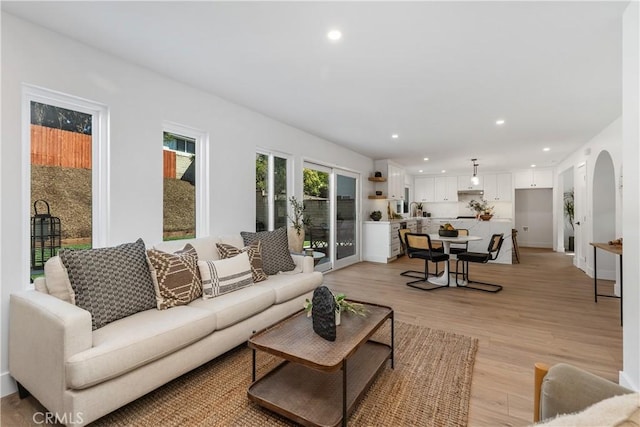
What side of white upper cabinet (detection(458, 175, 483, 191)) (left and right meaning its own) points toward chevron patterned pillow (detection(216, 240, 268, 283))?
front

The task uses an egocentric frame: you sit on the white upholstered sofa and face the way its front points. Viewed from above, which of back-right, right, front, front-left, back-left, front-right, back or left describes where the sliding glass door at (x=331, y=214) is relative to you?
left

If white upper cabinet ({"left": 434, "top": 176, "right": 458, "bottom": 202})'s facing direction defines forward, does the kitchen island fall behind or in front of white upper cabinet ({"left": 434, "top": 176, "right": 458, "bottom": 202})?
in front

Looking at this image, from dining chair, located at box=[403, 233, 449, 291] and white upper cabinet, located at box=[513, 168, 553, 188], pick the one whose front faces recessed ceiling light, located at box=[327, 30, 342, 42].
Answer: the white upper cabinet

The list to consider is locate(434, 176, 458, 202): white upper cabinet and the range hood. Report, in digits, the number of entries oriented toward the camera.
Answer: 2

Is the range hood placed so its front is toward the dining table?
yes

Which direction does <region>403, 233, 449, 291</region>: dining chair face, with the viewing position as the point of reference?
facing away from the viewer and to the right of the viewer

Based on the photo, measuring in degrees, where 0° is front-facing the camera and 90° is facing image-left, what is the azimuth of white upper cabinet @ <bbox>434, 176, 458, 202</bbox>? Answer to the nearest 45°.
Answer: approximately 0°

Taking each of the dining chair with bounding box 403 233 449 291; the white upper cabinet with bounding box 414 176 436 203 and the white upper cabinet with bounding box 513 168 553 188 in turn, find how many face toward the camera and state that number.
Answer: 2

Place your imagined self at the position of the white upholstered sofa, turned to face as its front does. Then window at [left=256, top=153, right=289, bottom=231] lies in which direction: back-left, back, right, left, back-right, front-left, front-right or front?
left

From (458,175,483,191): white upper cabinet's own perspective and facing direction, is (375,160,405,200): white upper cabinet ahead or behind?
ahead

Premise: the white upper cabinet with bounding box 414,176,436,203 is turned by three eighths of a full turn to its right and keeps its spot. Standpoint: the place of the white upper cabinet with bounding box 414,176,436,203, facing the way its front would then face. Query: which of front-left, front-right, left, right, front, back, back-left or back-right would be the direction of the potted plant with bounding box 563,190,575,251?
back-right

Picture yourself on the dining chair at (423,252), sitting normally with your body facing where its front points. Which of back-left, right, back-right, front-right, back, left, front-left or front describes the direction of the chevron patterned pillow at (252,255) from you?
back

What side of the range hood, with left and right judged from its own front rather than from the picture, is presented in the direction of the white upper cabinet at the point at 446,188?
right
